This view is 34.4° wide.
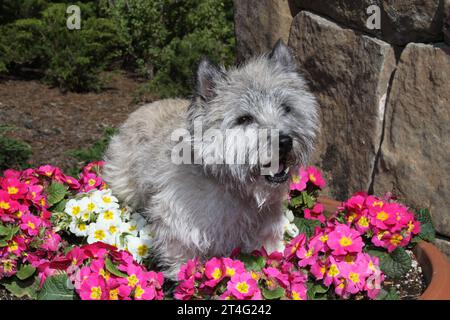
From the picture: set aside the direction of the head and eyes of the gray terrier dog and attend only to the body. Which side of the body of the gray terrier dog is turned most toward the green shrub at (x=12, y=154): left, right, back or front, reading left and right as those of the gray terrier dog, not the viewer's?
back

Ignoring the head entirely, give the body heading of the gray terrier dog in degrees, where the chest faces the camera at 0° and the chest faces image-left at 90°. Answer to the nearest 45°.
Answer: approximately 315°

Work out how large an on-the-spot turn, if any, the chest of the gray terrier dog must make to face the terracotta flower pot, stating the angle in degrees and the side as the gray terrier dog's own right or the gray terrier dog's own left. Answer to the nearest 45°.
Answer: approximately 45° to the gray terrier dog's own left

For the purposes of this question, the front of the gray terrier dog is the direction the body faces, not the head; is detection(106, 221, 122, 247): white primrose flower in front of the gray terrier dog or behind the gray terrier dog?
behind

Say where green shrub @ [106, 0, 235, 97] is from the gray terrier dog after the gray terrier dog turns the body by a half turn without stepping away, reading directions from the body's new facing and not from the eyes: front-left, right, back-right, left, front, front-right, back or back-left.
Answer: front-right

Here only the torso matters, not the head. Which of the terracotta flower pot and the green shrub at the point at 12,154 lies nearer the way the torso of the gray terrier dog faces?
the terracotta flower pot

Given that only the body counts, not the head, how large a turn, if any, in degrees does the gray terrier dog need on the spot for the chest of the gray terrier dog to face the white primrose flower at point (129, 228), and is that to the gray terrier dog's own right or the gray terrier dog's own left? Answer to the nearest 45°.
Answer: approximately 90° to the gray terrier dog's own right

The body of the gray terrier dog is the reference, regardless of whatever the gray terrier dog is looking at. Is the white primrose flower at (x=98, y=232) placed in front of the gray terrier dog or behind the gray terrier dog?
behind

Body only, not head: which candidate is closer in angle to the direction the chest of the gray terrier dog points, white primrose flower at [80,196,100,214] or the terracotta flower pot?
the terracotta flower pot
